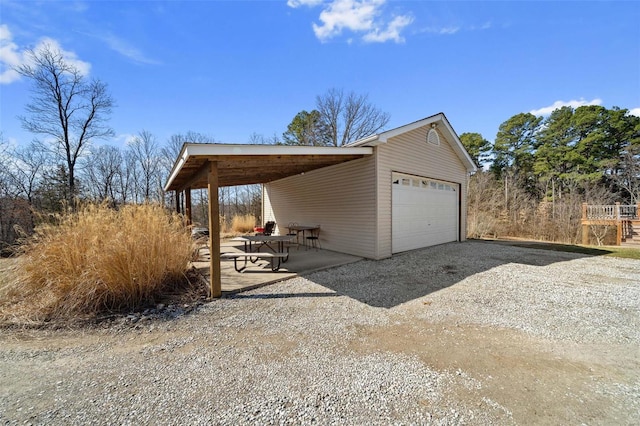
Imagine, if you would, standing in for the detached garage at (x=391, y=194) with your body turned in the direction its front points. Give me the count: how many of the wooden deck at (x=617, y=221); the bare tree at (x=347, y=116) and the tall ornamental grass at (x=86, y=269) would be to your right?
1

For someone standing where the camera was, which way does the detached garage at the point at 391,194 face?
facing the viewer and to the right of the viewer

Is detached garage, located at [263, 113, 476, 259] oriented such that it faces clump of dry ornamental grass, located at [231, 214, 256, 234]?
no

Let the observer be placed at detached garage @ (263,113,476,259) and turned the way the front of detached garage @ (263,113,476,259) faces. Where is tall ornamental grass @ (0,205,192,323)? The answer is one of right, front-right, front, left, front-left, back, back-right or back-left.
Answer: right

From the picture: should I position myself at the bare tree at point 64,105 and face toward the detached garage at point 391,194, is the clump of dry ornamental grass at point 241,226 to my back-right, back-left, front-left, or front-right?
front-left

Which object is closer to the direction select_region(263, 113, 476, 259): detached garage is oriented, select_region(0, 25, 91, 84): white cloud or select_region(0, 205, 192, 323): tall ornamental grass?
the tall ornamental grass

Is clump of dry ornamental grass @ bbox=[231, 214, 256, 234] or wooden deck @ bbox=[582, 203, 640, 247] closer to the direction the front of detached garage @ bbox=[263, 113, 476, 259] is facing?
the wooden deck

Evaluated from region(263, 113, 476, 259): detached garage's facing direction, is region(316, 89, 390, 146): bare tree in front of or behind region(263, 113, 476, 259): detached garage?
behind

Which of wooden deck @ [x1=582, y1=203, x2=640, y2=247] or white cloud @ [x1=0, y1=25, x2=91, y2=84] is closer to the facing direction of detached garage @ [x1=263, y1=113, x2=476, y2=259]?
the wooden deck

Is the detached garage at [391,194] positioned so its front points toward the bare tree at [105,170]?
no

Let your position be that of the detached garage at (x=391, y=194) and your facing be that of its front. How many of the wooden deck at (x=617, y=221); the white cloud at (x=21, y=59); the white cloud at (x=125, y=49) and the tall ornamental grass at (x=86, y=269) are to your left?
1

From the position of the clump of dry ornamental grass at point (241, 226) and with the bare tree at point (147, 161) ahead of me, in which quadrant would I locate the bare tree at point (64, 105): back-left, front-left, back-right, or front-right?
front-left

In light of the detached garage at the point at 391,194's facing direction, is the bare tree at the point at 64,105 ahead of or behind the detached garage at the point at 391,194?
behind

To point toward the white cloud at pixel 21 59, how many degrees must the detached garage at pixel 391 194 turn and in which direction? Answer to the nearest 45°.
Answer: approximately 135° to its right

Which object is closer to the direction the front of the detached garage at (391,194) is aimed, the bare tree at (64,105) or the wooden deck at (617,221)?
the wooden deck

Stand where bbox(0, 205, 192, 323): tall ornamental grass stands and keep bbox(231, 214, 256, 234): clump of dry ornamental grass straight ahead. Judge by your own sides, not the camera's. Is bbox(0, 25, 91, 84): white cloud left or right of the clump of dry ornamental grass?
left
